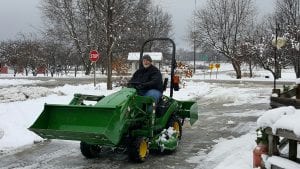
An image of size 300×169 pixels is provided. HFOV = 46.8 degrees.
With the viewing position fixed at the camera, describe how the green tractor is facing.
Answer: facing the viewer and to the left of the viewer

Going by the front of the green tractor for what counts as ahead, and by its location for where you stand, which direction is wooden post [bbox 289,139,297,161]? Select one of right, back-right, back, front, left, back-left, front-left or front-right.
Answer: left

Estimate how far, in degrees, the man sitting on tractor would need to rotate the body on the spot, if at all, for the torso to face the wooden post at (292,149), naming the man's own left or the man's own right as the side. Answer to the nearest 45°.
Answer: approximately 90° to the man's own left

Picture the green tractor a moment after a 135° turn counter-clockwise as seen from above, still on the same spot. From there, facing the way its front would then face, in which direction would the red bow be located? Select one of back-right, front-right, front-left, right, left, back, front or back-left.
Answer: front-right

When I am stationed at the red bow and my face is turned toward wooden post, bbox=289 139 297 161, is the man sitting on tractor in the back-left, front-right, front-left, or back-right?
back-left
